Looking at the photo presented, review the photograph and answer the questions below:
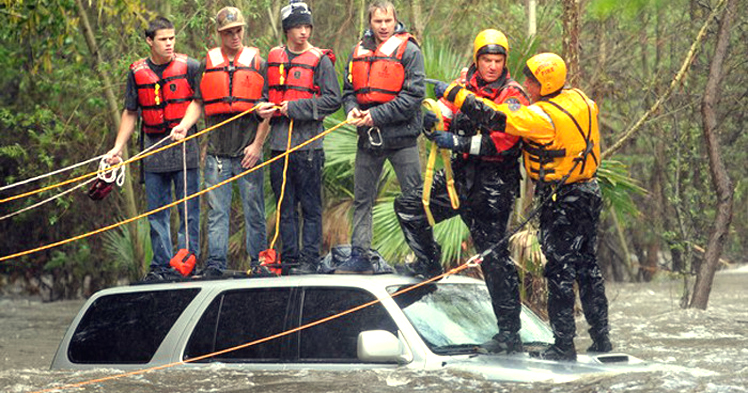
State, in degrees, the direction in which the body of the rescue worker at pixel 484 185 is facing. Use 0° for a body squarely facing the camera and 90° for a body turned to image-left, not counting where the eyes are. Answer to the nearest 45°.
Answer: approximately 45°

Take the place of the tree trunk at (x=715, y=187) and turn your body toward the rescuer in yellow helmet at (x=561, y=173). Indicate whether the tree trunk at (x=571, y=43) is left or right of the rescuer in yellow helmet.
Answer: right

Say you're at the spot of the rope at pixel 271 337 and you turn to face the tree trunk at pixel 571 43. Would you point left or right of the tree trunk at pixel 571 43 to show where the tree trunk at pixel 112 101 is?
left

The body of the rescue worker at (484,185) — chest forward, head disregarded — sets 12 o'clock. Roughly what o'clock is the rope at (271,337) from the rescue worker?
The rope is roughly at 1 o'clock from the rescue worker.
